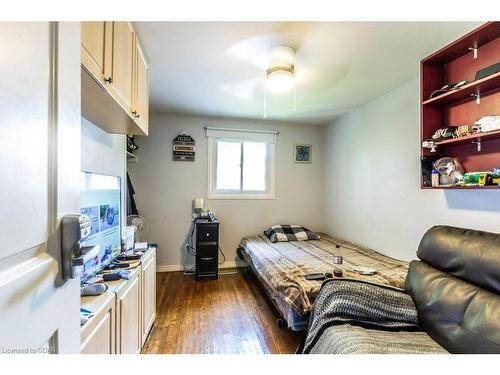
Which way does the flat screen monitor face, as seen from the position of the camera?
facing the viewer and to the right of the viewer

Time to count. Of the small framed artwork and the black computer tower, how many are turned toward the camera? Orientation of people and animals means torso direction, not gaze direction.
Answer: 2

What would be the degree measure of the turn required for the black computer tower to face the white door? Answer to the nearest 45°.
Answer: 0° — it already faces it

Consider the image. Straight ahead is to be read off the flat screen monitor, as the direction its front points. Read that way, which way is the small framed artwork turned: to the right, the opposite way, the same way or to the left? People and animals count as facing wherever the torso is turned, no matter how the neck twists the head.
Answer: to the right

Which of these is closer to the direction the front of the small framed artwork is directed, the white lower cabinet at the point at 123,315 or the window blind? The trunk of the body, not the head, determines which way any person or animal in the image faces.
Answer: the white lower cabinet

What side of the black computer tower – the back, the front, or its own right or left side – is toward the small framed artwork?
left

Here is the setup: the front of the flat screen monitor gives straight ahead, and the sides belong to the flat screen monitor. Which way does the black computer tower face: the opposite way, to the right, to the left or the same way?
to the right

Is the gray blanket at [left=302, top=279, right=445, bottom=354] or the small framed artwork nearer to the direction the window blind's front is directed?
the gray blanket

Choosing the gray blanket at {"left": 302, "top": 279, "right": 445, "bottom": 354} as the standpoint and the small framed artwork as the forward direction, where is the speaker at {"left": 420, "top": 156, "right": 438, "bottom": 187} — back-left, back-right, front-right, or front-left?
front-right

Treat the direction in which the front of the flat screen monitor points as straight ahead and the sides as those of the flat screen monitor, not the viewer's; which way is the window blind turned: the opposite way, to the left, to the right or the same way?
to the right

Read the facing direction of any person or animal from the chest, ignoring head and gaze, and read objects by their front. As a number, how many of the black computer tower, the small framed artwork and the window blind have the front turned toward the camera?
3

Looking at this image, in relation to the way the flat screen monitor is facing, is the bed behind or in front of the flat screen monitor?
in front

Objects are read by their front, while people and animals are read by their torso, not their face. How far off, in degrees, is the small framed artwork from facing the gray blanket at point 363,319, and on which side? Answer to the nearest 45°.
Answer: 0° — it already faces it

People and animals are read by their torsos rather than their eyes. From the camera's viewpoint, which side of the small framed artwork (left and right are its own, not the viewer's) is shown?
front

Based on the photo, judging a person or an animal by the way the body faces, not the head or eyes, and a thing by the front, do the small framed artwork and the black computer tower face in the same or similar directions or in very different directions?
same or similar directions

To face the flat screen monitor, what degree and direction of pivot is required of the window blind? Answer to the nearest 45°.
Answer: approximately 45° to its right

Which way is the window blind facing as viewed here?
toward the camera

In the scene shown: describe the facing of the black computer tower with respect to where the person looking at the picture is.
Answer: facing the viewer

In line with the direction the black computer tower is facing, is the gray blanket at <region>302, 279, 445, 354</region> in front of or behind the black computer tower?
in front
